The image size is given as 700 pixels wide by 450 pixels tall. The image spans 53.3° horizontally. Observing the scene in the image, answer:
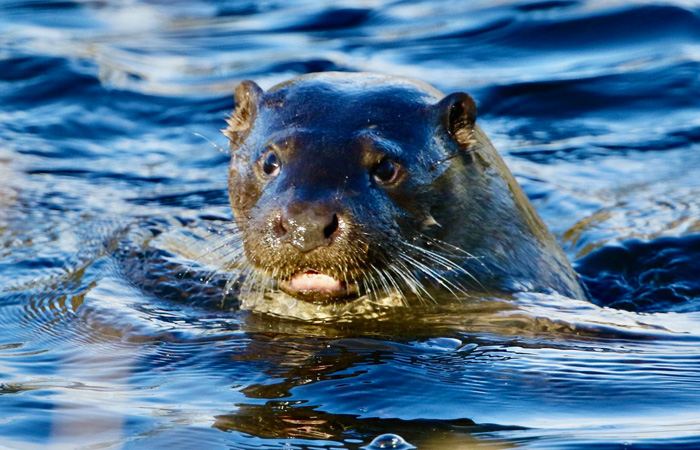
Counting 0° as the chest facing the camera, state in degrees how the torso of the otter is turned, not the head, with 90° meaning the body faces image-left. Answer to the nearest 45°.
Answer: approximately 45°
